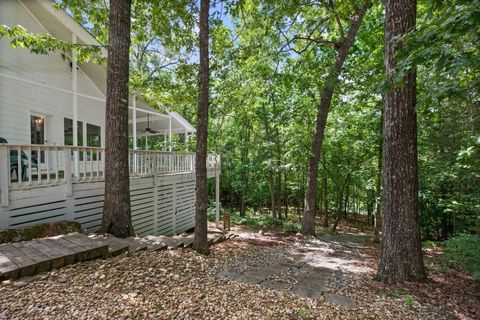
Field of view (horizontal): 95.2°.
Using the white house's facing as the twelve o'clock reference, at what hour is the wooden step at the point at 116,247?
The wooden step is roughly at 1 o'clock from the white house.

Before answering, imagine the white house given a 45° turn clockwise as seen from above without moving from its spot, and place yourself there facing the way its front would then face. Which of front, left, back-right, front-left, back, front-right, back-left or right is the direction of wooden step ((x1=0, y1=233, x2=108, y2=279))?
front

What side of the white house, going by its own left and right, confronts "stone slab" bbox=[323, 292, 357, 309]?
front
